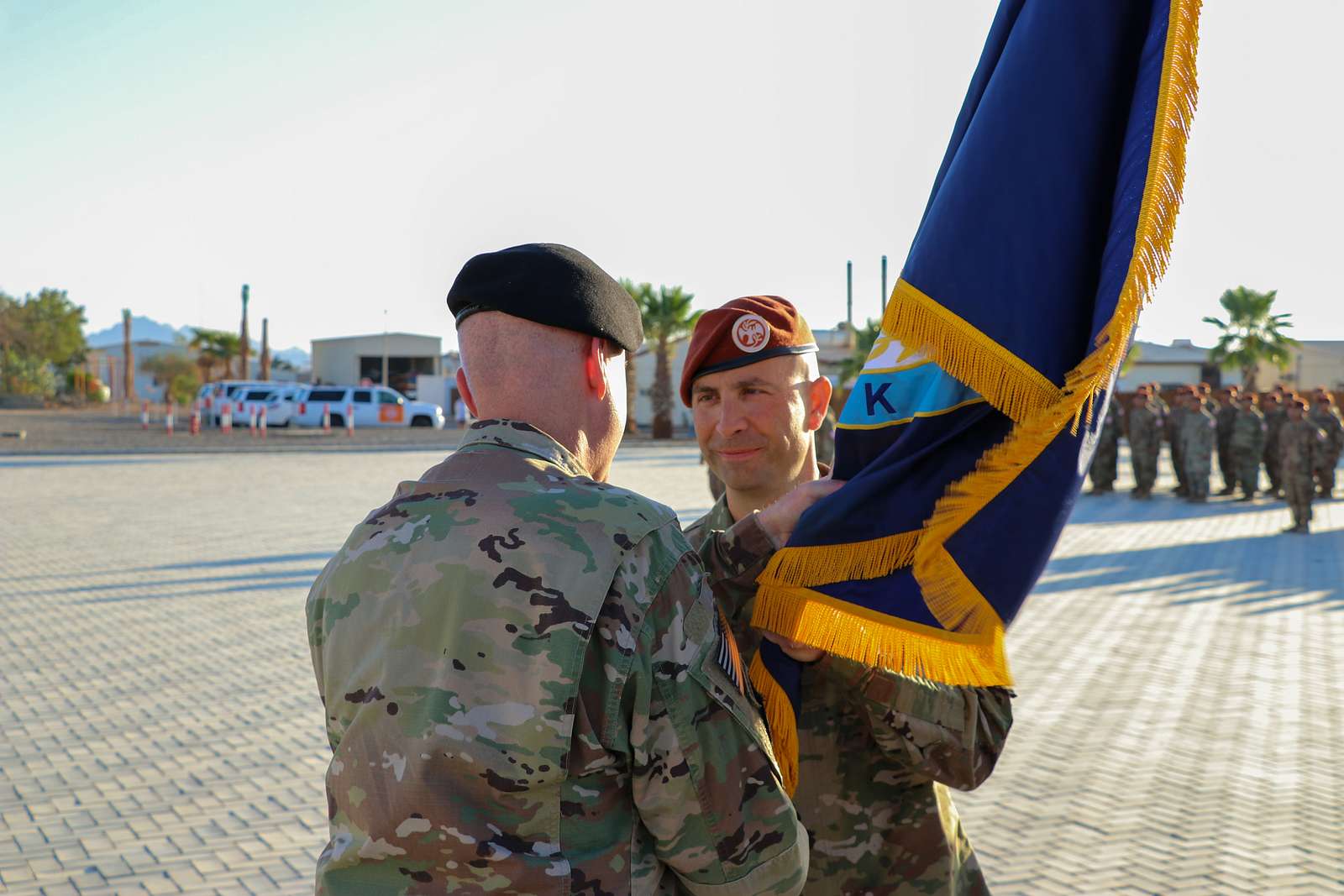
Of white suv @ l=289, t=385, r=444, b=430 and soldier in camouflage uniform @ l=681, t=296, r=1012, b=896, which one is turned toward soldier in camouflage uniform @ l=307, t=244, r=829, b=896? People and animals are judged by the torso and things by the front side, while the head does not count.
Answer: soldier in camouflage uniform @ l=681, t=296, r=1012, b=896

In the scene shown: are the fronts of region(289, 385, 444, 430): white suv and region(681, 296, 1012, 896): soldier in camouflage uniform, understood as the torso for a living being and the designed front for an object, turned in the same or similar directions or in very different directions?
very different directions

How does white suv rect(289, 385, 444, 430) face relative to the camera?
to the viewer's right

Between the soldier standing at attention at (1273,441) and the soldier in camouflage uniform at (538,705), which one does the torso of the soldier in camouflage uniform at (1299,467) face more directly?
the soldier in camouflage uniform

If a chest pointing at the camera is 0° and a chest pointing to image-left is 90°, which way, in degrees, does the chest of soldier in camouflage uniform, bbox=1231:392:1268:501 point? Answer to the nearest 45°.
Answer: approximately 45°

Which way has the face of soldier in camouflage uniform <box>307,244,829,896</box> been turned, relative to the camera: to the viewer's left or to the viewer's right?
to the viewer's right

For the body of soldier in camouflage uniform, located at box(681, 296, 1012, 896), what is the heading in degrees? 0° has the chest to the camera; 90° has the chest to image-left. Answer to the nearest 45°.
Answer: approximately 45°

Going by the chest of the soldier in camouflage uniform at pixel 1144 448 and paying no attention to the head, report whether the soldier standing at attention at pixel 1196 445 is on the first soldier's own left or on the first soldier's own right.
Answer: on the first soldier's own left

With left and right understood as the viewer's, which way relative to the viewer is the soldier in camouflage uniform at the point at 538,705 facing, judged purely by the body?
facing away from the viewer and to the right of the viewer

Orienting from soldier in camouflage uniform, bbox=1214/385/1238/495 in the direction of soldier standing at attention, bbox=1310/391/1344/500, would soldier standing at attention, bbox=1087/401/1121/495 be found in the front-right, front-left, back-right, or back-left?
back-right

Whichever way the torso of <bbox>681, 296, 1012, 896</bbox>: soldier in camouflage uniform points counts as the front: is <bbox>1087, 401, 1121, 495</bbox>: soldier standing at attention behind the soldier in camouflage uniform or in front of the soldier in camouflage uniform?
behind

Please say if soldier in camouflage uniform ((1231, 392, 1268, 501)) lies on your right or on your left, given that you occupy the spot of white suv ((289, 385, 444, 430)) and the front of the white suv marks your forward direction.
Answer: on your right
